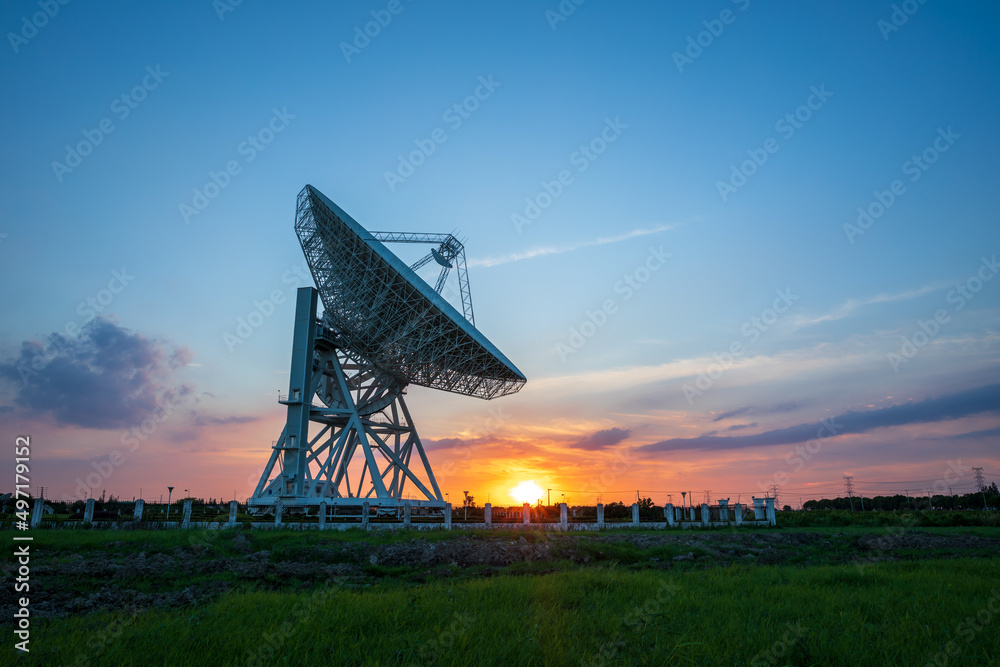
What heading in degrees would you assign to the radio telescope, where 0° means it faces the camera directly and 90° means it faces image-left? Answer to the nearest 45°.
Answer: approximately 270°
